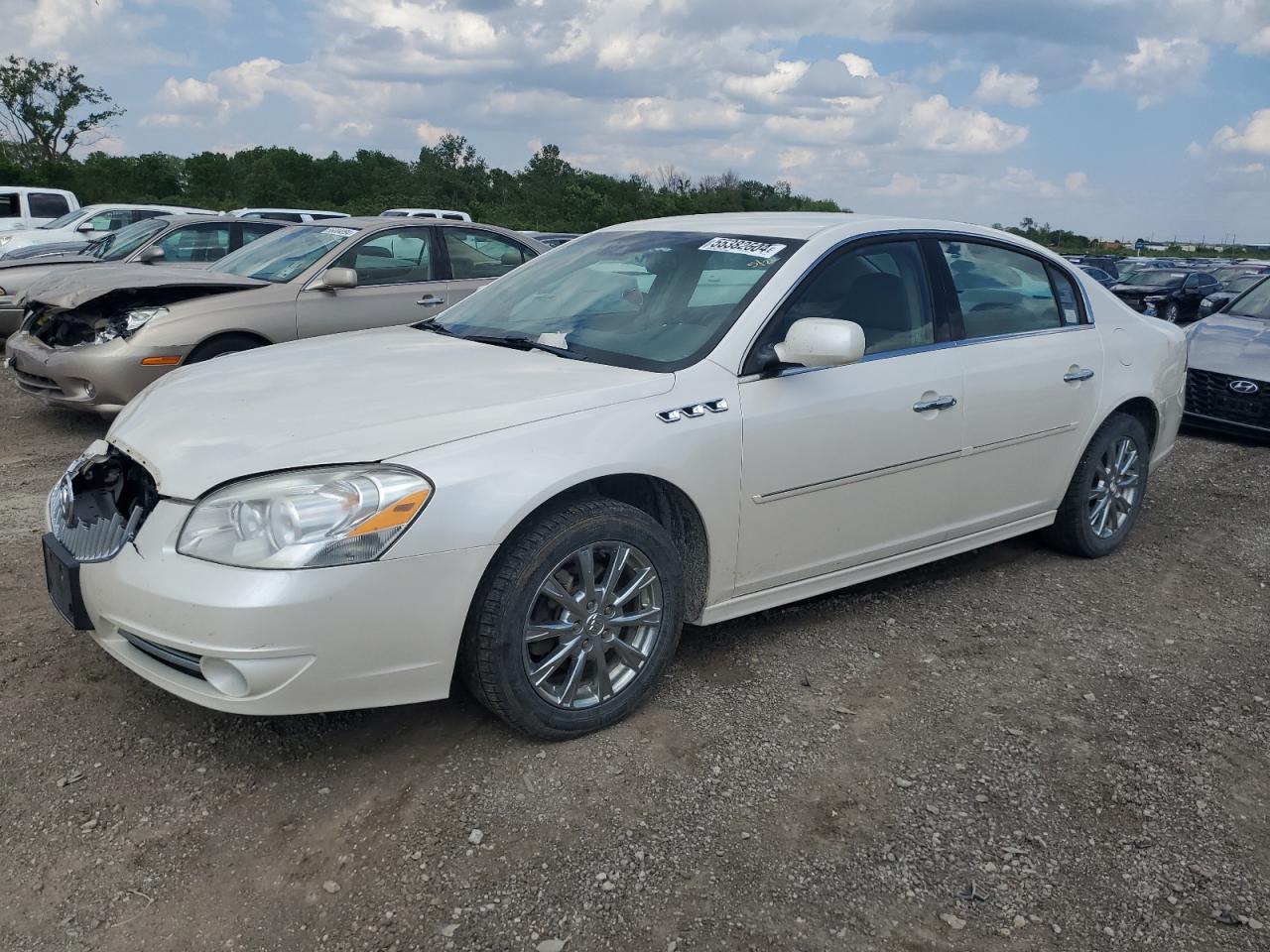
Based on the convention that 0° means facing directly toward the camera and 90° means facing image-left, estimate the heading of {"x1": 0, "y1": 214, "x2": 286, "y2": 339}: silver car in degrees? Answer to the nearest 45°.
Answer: approximately 45°

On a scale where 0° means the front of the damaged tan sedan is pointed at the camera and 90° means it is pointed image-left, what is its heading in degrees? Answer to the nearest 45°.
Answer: approximately 45°

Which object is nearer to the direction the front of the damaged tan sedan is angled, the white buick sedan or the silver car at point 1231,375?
the white buick sedan

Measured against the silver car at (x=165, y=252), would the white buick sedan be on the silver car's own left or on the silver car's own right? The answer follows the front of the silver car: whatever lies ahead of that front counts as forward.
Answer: on the silver car's own left
